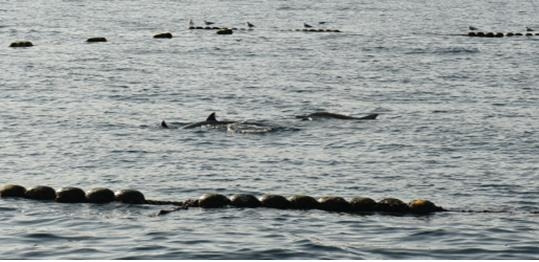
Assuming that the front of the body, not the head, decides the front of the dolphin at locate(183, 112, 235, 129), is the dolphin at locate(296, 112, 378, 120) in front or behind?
behind

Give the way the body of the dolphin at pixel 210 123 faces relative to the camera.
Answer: to the viewer's left
